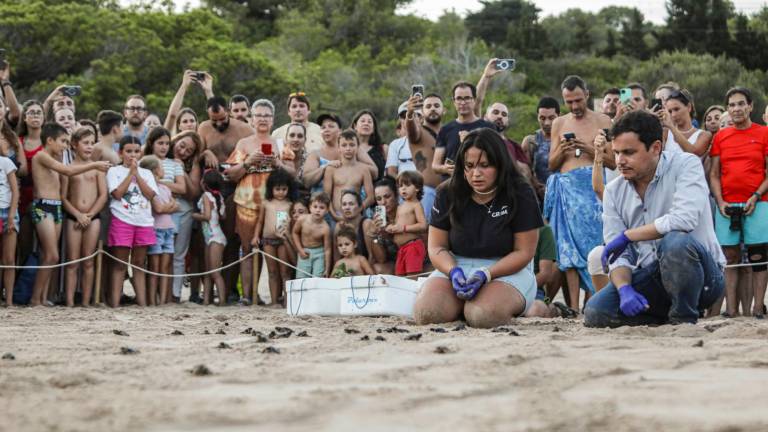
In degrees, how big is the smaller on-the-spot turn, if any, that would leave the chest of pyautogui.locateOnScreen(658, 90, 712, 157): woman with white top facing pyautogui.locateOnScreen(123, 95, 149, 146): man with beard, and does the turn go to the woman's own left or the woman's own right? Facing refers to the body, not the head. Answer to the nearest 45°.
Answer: approximately 45° to the woman's own right

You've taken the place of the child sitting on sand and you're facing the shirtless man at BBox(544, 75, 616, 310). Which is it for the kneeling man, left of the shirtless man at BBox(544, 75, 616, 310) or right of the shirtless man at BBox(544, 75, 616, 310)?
right

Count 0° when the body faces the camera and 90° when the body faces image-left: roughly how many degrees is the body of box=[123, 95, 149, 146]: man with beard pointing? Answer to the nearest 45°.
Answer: approximately 0°

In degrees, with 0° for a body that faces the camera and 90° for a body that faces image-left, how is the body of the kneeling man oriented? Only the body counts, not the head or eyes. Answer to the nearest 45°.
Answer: approximately 45°

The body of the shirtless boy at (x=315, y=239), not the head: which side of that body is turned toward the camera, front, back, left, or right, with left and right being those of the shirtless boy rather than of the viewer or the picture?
front

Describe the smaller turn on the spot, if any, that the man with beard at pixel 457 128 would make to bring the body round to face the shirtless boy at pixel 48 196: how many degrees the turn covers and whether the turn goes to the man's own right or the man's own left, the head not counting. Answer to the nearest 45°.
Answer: approximately 90° to the man's own right

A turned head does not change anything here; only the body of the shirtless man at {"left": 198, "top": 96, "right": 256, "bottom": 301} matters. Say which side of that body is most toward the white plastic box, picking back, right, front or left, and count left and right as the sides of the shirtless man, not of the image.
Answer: front

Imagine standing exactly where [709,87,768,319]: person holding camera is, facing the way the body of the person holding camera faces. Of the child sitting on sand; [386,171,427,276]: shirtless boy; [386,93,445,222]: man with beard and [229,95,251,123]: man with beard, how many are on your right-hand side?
4

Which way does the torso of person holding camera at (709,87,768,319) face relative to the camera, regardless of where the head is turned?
toward the camera

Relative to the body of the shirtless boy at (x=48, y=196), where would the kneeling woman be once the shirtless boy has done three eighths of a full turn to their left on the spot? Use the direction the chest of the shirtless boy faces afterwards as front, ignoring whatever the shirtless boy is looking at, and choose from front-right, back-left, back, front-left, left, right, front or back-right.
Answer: back-right

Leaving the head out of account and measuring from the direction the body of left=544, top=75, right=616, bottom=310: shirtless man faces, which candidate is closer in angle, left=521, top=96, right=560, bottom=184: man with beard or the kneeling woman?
the kneeling woman

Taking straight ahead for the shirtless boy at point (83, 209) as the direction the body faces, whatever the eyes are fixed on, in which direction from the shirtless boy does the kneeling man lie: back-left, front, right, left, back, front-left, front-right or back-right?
front-left

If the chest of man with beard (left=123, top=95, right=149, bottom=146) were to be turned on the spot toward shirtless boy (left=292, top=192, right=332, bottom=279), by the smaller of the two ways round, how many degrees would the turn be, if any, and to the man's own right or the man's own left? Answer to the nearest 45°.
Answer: approximately 45° to the man's own left
